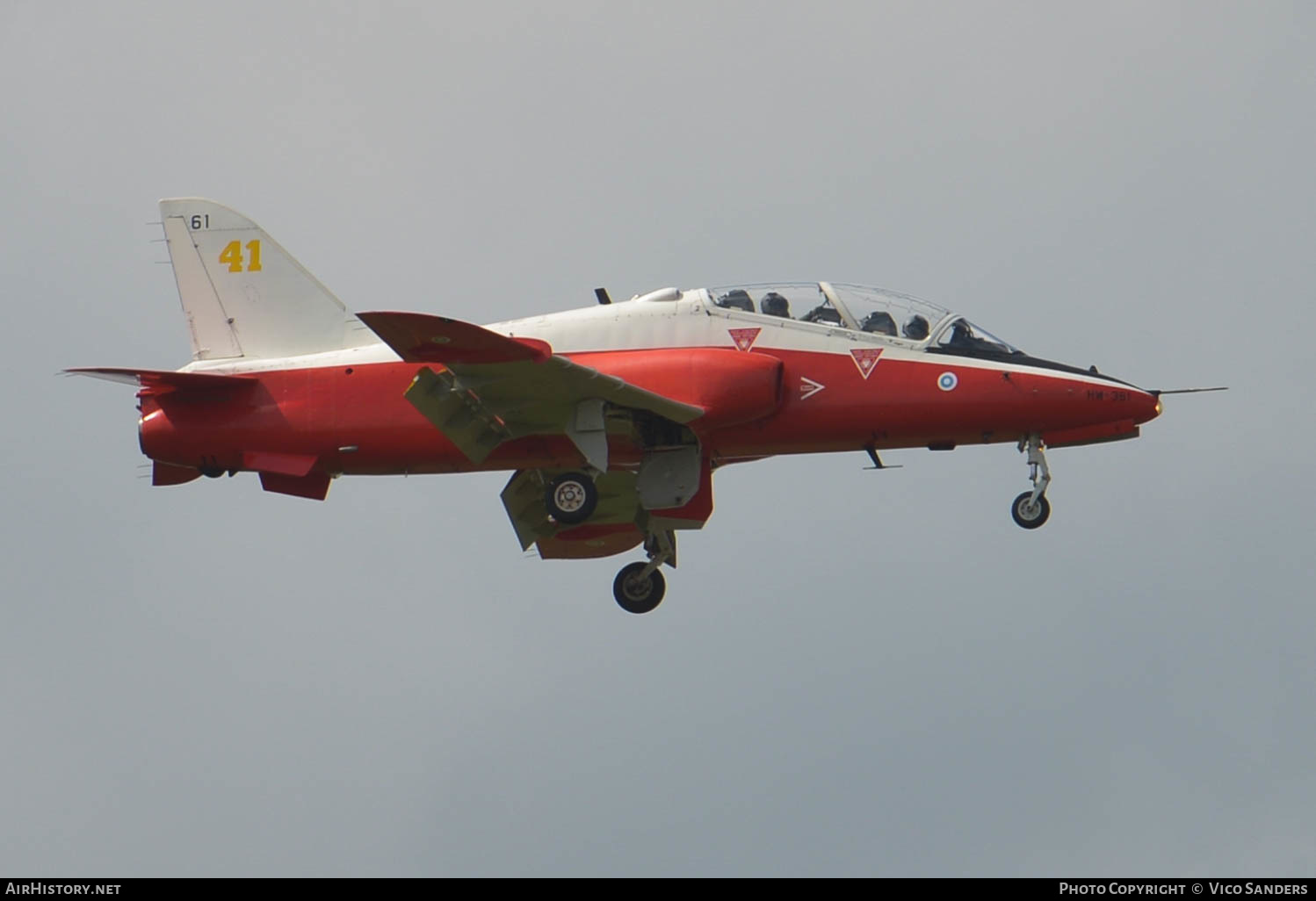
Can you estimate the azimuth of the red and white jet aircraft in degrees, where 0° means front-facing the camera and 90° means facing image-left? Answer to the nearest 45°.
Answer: approximately 270°
